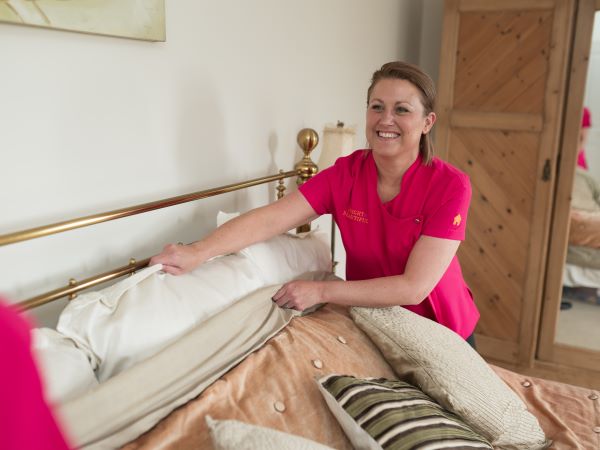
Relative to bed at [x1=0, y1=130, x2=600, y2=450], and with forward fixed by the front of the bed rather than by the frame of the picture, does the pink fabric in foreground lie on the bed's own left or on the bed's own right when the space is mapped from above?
on the bed's own right

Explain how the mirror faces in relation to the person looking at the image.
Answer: facing the viewer and to the left of the viewer

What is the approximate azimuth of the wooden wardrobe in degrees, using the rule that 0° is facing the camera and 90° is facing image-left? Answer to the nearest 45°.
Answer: approximately 45°

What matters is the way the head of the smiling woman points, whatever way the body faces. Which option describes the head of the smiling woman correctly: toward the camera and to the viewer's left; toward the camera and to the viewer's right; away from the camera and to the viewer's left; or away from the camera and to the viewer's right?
toward the camera and to the viewer's left

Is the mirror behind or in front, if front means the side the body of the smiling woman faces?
behind

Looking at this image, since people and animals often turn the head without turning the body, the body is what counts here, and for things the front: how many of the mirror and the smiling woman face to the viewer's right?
0

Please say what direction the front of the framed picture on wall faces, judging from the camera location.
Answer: facing the viewer and to the right of the viewer

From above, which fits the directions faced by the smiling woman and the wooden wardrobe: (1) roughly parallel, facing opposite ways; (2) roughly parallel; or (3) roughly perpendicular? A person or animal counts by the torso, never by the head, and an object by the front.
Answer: roughly parallel

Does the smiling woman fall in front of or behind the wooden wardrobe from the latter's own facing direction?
in front

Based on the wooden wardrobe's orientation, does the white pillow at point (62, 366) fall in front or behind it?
in front

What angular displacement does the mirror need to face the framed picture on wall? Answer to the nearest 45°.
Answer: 0° — it already faces it

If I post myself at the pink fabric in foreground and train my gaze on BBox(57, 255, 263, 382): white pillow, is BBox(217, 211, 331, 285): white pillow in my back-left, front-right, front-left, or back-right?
front-right
